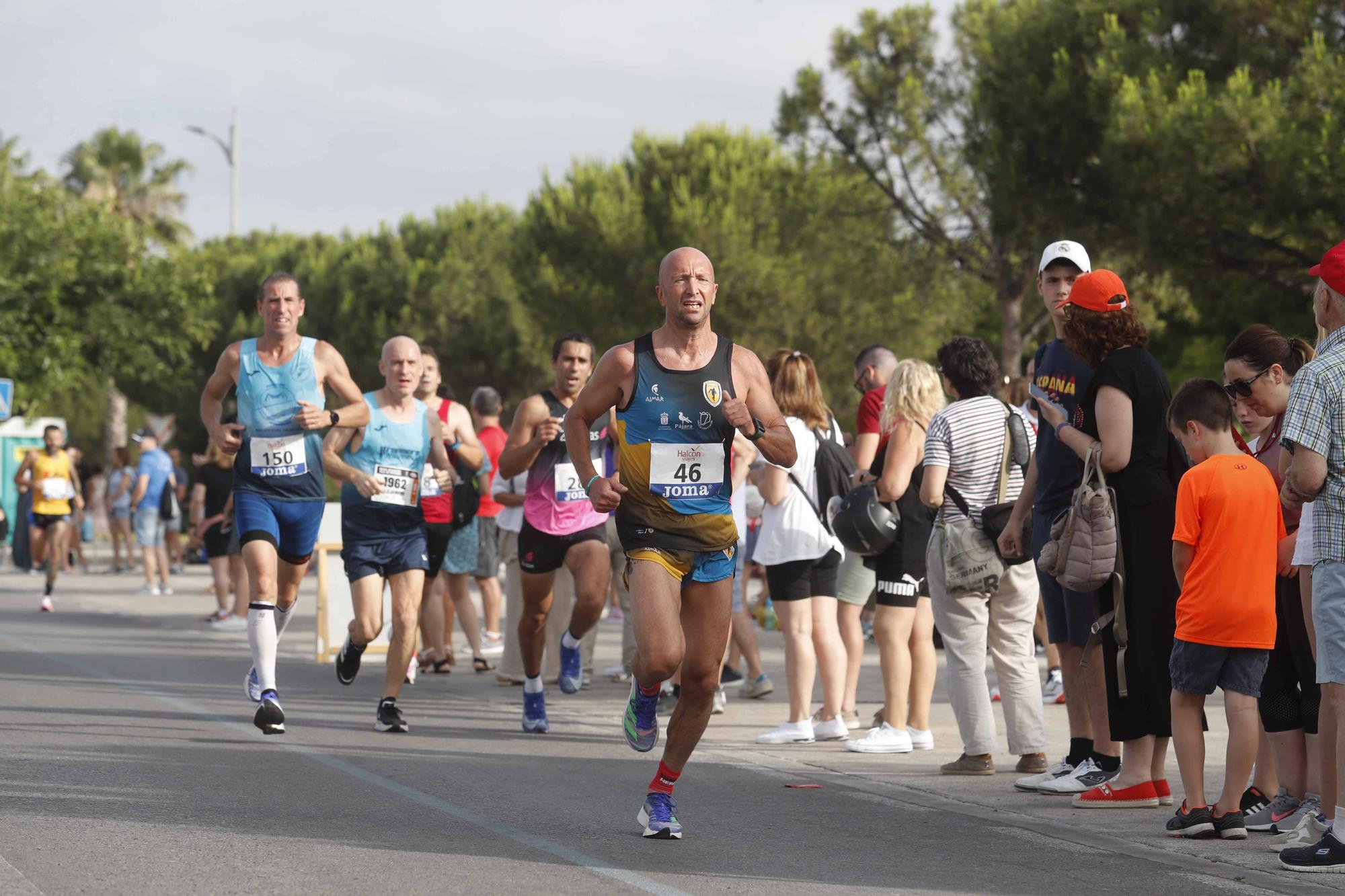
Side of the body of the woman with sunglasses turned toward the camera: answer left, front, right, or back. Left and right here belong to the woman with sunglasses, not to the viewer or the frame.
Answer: left

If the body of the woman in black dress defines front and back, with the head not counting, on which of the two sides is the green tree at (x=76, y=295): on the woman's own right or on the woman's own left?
on the woman's own right

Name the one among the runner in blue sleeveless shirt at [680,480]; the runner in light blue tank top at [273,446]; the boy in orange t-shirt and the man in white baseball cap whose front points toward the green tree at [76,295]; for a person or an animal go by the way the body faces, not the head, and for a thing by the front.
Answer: the boy in orange t-shirt

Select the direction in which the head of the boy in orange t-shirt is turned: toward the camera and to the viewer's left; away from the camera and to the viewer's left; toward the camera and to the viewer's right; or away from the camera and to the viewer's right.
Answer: away from the camera and to the viewer's left

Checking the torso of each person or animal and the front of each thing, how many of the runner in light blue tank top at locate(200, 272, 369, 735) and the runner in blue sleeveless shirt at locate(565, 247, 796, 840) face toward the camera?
2

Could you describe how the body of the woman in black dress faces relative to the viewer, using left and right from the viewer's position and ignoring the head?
facing to the left of the viewer

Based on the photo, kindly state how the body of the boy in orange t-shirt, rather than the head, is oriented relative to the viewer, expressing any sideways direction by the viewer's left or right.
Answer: facing away from the viewer and to the left of the viewer

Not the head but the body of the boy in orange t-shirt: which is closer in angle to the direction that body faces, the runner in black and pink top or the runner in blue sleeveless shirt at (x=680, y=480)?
the runner in black and pink top

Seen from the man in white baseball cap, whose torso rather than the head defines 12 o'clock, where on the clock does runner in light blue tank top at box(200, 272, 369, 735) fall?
The runner in light blue tank top is roughly at 2 o'clock from the man in white baseball cap.

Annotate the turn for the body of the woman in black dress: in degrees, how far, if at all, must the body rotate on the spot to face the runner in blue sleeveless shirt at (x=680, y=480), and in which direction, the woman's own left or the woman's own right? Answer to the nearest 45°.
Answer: approximately 45° to the woman's own left
